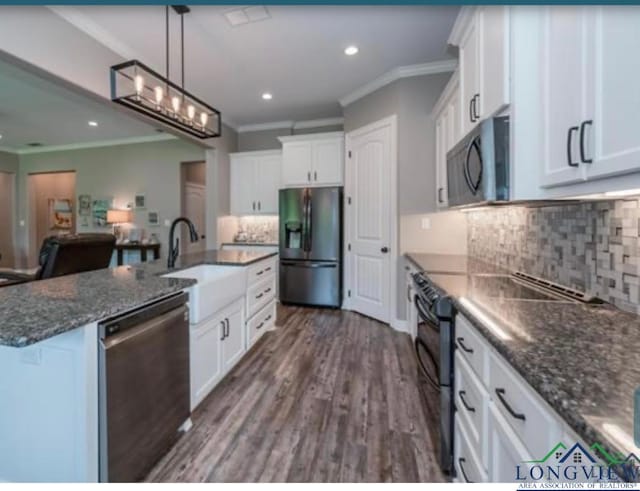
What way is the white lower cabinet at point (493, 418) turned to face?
to the viewer's left

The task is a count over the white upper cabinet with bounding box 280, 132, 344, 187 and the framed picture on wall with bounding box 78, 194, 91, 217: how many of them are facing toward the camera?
2

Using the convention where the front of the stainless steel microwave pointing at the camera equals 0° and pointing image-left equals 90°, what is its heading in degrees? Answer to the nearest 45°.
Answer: approximately 45°

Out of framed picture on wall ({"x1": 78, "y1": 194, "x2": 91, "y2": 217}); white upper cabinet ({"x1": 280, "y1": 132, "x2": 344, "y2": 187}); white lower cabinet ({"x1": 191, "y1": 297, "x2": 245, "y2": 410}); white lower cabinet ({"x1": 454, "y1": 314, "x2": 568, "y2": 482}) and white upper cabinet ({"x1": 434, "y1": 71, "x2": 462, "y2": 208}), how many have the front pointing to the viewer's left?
2

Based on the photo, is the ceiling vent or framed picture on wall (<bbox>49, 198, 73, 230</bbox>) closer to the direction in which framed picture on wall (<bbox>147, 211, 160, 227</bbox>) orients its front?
the ceiling vent

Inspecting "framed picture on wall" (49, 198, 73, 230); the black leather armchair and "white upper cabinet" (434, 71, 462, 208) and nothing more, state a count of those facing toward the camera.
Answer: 1

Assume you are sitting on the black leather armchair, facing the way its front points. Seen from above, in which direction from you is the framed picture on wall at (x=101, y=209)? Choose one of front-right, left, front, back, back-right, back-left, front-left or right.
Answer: front-right

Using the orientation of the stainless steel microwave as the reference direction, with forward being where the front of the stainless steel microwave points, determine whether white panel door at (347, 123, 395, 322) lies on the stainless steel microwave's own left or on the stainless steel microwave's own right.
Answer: on the stainless steel microwave's own right

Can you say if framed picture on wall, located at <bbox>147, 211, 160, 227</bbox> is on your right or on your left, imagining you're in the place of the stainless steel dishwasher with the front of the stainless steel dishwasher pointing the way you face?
on your left

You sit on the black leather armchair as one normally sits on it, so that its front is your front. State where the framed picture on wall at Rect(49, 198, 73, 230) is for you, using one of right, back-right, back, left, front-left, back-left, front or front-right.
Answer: front-right
